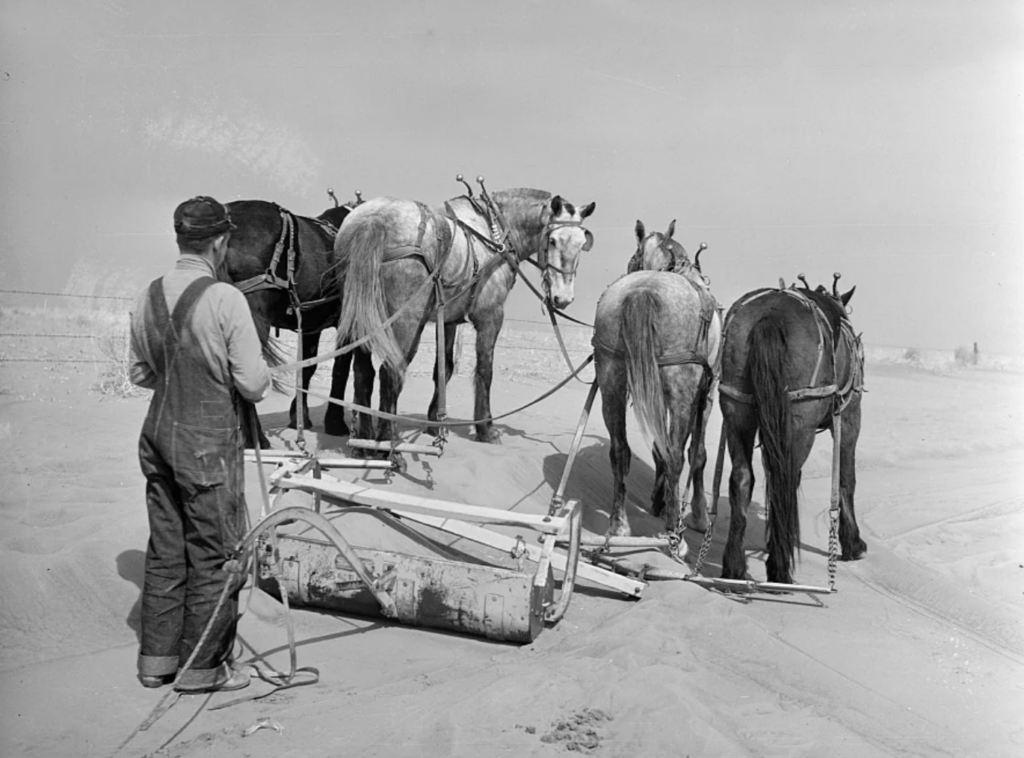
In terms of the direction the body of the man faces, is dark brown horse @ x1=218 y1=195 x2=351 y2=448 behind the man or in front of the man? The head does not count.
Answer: in front

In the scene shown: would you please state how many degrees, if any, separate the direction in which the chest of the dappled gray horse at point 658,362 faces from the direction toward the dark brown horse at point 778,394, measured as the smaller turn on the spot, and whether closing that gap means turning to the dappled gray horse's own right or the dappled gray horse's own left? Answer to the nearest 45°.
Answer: approximately 135° to the dappled gray horse's own right

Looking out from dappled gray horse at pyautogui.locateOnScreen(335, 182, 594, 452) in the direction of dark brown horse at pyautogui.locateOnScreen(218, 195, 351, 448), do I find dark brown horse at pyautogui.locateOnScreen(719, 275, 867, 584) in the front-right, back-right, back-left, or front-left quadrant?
back-left

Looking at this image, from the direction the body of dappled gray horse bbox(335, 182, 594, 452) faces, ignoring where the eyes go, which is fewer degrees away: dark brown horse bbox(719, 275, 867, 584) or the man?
the dark brown horse

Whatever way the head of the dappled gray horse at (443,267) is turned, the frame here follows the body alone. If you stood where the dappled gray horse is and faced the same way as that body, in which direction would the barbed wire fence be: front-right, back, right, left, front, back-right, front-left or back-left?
left

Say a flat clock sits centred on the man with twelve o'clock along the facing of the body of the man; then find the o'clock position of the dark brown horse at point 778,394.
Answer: The dark brown horse is roughly at 1 o'clock from the man.

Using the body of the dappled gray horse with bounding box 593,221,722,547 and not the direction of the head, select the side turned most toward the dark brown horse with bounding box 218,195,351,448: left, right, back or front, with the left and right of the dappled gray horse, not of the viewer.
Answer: left

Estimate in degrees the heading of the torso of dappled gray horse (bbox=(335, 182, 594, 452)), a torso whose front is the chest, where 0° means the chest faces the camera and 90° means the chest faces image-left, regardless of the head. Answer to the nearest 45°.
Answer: approximately 225°

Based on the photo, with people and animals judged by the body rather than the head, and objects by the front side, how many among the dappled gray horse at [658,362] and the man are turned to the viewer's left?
0

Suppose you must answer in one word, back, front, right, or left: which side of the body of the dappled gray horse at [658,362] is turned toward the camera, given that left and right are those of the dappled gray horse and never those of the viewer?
back

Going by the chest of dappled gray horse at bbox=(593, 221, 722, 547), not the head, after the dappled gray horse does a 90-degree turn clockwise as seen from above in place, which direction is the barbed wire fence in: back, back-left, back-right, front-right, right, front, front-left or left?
back-left

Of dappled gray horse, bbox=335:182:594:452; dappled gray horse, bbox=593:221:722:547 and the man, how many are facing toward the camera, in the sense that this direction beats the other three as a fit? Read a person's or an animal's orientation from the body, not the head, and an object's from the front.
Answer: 0

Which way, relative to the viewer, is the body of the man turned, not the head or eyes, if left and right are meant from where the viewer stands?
facing away from the viewer and to the right of the viewer
